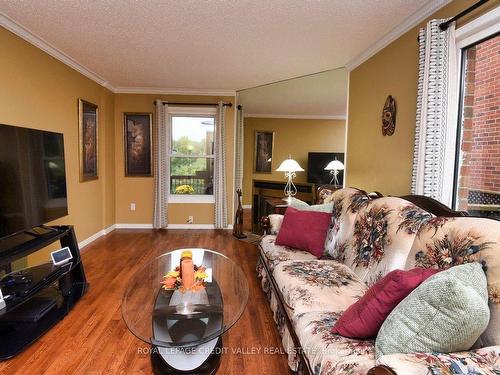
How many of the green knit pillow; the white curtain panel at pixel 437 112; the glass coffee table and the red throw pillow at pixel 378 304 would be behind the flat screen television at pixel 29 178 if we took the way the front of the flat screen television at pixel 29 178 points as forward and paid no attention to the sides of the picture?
0

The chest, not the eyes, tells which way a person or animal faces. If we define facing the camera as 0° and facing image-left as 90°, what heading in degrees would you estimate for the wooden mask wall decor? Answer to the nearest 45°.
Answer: approximately 45°

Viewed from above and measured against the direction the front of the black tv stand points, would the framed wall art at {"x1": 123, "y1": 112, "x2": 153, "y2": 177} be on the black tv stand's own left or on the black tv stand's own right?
on the black tv stand's own left

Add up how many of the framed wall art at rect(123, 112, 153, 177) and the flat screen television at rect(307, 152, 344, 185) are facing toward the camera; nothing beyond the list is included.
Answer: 2

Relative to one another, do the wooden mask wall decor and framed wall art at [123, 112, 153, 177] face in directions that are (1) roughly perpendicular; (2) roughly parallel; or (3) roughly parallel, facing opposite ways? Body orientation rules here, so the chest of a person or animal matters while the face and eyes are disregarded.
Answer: roughly perpendicular

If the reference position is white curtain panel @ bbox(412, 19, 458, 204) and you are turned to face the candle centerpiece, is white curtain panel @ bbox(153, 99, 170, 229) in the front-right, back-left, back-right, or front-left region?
front-right

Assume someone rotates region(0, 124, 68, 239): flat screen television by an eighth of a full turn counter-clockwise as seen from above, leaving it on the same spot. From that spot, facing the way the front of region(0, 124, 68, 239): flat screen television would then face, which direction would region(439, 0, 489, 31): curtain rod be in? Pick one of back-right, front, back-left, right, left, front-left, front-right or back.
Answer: front-right

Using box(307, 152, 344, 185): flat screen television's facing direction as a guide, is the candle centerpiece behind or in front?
in front

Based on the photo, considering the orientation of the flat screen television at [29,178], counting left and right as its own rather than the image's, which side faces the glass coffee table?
front

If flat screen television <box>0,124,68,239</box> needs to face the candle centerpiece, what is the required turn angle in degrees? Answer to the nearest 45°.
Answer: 0° — it already faces it

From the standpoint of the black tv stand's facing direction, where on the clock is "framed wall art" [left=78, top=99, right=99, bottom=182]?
The framed wall art is roughly at 8 o'clock from the black tv stand.

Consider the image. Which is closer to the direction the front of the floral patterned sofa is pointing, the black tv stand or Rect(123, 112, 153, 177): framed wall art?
the black tv stand

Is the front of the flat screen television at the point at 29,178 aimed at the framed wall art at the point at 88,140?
no

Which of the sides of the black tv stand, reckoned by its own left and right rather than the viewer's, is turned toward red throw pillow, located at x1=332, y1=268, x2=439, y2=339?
front
